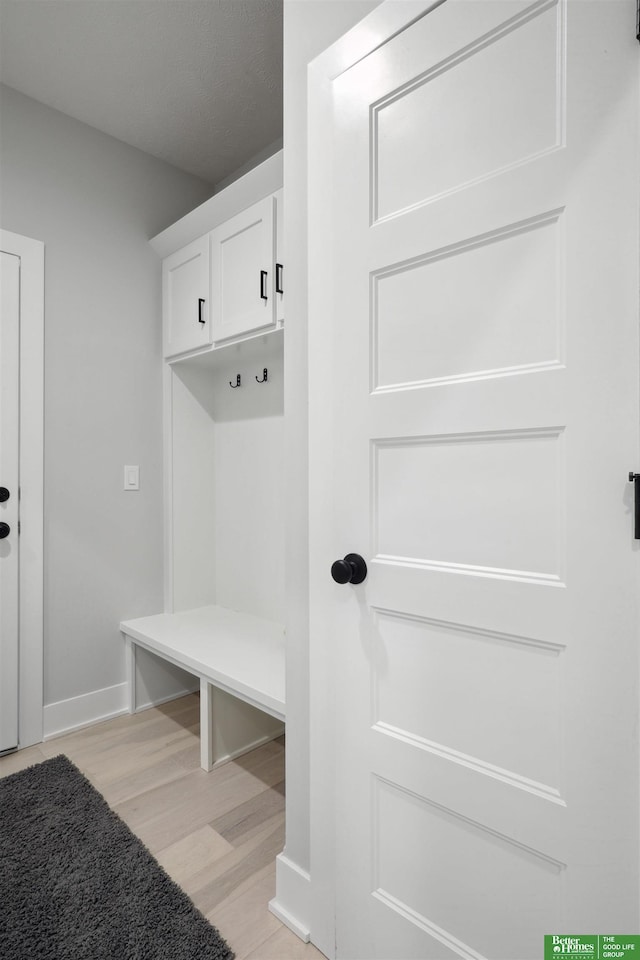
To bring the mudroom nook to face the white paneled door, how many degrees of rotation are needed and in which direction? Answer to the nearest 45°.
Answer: approximately 45° to its left

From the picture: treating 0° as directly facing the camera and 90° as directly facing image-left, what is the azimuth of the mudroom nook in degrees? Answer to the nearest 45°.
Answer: approximately 45°

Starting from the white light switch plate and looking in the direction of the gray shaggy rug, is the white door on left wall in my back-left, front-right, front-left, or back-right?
front-right
